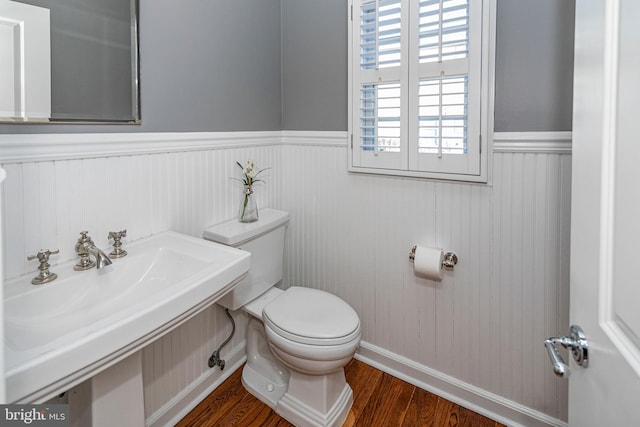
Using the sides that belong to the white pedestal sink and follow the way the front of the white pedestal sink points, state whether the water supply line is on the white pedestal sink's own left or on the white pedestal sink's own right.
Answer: on the white pedestal sink's own left

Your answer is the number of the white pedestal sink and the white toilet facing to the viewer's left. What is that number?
0

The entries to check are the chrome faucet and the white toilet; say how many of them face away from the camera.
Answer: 0

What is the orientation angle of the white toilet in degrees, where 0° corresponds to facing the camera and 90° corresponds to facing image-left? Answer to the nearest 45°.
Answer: approximately 315°

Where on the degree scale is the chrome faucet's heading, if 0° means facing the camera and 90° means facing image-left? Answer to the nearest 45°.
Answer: approximately 315°

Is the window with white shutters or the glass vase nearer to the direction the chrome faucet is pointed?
the window with white shutters

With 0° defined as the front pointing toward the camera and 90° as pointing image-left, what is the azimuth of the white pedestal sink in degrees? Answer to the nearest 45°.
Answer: approximately 315°
